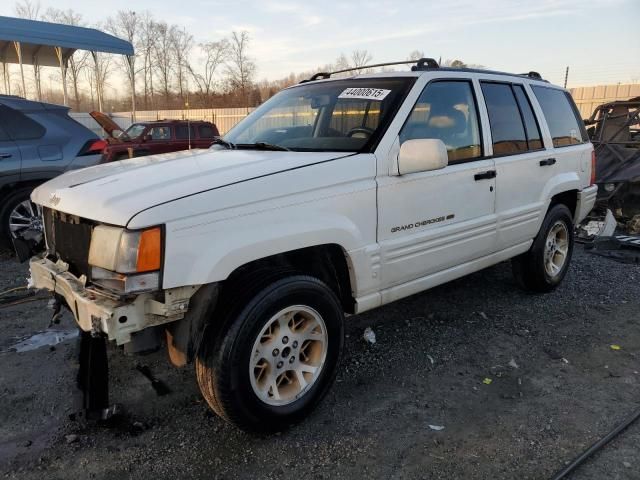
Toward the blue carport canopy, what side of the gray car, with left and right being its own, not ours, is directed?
right

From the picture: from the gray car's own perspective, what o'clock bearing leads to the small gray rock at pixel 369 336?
The small gray rock is roughly at 8 o'clock from the gray car.

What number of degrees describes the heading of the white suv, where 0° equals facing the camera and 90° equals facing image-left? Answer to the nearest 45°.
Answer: approximately 45°

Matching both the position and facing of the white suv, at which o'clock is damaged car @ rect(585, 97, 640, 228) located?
The damaged car is roughly at 6 o'clock from the white suv.

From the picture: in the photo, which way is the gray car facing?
to the viewer's left

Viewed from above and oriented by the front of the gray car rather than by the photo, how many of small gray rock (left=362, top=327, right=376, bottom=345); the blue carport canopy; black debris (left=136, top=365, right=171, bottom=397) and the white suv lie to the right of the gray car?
1

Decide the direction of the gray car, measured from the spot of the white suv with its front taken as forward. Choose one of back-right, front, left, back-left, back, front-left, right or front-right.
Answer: right

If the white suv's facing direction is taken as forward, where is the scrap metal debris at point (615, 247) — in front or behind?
behind

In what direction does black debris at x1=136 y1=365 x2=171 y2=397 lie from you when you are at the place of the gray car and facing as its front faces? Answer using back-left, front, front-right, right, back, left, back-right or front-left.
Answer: left

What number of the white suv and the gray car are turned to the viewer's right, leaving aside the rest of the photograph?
0

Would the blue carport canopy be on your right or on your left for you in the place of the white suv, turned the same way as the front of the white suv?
on your right
